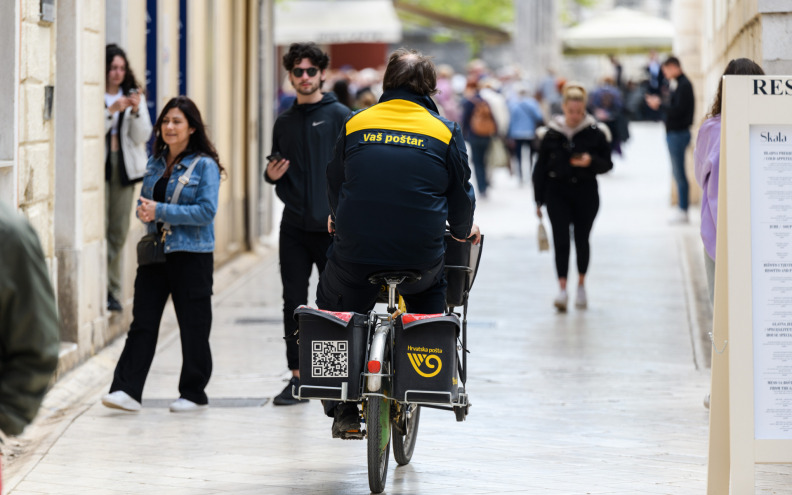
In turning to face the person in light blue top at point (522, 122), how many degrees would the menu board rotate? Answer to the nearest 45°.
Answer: approximately 180°

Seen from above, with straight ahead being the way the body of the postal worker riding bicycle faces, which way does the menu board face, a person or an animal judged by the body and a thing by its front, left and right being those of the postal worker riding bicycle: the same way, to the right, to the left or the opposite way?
the opposite way

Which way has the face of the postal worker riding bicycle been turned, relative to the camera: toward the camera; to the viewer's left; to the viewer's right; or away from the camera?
away from the camera

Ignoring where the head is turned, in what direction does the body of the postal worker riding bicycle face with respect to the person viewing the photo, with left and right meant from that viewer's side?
facing away from the viewer

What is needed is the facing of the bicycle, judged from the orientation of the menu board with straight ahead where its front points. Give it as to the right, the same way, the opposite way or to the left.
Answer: the opposite way

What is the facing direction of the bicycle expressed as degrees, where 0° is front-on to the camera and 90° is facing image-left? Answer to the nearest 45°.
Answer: approximately 180°

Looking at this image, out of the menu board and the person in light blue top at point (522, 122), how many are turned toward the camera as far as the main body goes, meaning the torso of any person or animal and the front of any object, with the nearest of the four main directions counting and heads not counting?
1

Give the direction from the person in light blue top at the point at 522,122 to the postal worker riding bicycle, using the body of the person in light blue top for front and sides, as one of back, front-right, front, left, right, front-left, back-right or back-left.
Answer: back

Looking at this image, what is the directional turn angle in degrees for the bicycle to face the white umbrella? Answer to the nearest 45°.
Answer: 0° — it already faces it

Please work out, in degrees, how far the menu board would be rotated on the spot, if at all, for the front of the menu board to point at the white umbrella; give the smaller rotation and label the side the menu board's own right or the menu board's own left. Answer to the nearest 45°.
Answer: approximately 180°

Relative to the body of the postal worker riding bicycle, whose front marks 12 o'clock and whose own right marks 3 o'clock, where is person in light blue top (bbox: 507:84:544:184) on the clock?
The person in light blue top is roughly at 12 o'clock from the postal worker riding bicycle.

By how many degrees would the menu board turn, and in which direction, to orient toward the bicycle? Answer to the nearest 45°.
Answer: approximately 90° to its right

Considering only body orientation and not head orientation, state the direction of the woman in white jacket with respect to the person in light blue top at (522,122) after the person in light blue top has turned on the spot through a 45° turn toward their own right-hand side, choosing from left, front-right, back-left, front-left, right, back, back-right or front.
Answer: back-right
